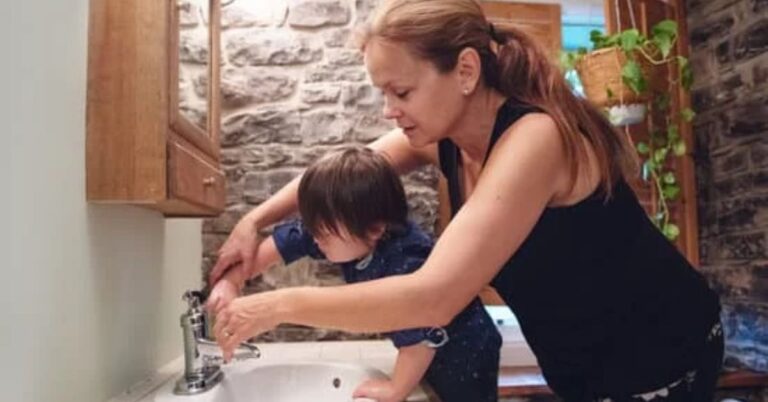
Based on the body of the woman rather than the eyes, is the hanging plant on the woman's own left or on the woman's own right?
on the woman's own right

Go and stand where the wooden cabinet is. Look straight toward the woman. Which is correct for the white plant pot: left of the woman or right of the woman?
left

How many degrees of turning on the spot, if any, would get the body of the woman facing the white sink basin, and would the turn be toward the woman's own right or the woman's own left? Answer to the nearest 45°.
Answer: approximately 45° to the woman's own right

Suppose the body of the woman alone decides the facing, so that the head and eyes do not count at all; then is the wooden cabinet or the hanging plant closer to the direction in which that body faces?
the wooden cabinet

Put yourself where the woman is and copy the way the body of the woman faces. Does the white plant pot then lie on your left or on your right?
on your right

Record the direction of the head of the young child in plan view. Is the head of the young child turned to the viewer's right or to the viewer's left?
to the viewer's left

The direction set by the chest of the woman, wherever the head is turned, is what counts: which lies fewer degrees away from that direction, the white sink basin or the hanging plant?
the white sink basin

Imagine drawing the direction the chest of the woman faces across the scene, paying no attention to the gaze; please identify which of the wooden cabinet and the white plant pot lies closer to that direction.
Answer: the wooden cabinet

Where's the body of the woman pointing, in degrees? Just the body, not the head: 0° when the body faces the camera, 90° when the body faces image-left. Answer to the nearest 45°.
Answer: approximately 90°

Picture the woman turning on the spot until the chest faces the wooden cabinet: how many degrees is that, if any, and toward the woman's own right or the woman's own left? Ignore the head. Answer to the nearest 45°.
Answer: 0° — they already face it
